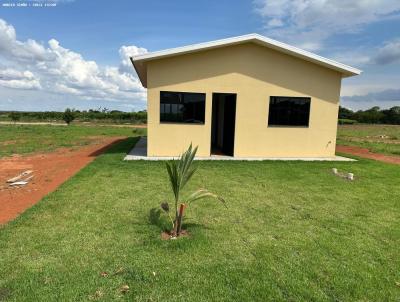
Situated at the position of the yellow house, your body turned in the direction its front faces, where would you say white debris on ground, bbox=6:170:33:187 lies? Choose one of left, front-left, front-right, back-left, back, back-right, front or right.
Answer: front-right

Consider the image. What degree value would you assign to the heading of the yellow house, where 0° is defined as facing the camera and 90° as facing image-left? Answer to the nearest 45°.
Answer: approximately 0°

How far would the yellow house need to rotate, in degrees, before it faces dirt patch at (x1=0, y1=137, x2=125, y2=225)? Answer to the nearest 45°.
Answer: approximately 45° to its right
